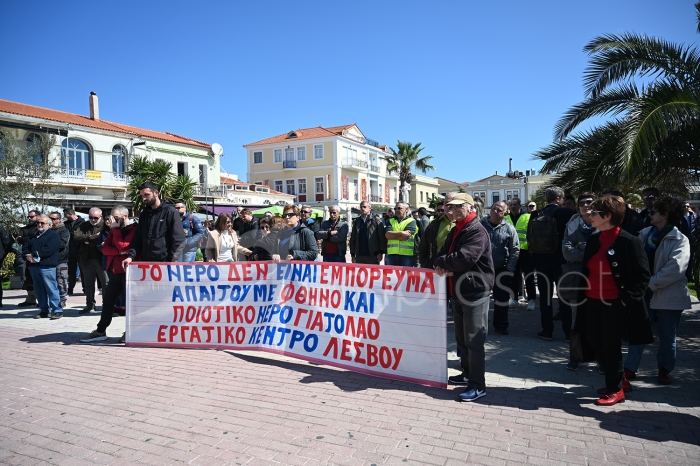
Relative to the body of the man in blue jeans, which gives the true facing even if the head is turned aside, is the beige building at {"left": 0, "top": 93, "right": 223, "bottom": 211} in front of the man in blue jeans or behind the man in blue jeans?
behind

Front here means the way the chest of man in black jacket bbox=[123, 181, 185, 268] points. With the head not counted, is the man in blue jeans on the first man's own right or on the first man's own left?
on the first man's own right

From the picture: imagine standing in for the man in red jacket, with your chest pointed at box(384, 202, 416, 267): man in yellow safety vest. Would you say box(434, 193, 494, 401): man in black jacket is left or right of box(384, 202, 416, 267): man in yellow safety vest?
right

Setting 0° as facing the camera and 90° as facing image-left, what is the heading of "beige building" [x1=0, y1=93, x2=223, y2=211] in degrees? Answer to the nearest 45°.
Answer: approximately 315°

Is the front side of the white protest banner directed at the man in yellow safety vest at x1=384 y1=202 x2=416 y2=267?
no

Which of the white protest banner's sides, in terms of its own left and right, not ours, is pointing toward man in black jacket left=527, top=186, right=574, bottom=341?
left

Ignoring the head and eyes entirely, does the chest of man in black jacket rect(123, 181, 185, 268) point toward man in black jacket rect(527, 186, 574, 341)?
no

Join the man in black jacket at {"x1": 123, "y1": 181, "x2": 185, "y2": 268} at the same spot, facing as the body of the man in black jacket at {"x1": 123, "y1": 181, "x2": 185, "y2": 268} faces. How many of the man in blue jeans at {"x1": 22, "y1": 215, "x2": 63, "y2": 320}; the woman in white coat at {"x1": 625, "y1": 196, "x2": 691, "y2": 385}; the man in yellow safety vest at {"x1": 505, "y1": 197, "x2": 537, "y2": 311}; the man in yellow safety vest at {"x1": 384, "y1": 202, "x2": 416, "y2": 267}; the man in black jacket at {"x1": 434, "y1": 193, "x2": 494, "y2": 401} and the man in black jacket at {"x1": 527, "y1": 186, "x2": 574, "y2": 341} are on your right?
1

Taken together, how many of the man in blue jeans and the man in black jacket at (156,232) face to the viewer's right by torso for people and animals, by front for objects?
0

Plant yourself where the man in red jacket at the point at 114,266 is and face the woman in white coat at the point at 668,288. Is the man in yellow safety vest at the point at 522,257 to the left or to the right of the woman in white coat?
left

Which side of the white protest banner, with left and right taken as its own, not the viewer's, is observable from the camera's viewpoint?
front

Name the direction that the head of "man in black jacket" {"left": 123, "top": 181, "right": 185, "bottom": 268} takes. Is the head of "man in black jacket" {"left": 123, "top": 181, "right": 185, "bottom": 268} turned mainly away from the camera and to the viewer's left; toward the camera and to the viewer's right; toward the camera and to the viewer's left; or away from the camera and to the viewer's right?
toward the camera and to the viewer's left

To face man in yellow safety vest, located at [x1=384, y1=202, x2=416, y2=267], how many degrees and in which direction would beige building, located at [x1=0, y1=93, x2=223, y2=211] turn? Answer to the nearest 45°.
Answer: approximately 45° to its right

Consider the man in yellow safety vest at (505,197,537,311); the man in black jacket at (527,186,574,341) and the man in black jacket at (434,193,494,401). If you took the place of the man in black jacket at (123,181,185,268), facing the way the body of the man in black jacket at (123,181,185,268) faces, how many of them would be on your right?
0

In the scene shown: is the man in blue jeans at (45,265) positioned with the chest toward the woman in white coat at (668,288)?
no

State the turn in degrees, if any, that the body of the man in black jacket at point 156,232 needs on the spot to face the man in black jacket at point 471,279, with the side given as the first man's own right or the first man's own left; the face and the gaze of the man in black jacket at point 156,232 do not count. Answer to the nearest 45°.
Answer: approximately 90° to the first man's own left

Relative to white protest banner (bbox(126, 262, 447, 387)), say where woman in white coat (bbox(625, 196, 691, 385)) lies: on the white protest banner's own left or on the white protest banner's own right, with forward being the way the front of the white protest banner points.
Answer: on the white protest banner's own left

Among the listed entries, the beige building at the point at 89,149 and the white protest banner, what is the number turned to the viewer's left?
0
